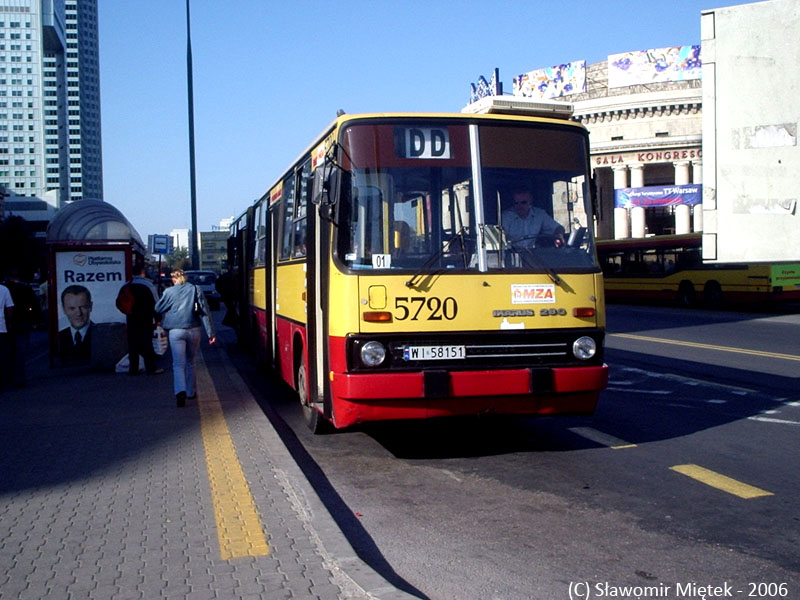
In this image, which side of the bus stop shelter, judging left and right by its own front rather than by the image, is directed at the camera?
right

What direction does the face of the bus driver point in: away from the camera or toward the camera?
toward the camera

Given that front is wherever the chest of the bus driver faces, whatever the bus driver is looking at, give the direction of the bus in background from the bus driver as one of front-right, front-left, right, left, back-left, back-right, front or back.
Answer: back

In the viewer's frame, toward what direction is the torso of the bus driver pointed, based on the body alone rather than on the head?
toward the camera

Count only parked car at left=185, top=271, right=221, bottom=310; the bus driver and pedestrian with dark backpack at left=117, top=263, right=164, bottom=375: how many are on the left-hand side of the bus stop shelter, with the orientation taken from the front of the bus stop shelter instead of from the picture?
1

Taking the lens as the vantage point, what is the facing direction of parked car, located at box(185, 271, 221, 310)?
facing the viewer

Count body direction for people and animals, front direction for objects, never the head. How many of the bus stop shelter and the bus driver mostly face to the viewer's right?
1

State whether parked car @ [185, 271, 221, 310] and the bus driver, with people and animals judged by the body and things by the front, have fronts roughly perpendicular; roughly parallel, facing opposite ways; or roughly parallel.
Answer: roughly parallel
